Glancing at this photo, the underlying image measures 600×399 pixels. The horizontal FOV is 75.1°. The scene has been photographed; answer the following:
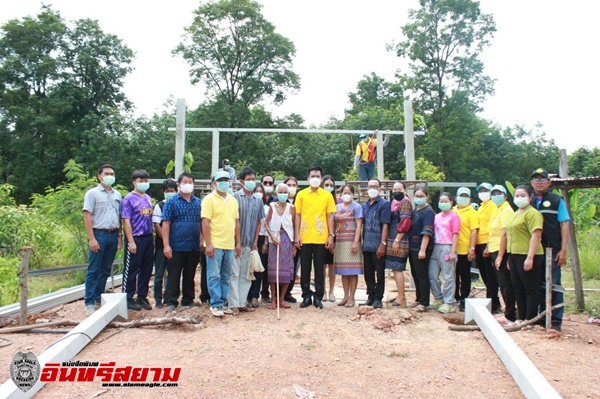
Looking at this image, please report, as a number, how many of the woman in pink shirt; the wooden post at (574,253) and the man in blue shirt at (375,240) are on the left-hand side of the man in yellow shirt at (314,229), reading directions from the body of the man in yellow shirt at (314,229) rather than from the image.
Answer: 3

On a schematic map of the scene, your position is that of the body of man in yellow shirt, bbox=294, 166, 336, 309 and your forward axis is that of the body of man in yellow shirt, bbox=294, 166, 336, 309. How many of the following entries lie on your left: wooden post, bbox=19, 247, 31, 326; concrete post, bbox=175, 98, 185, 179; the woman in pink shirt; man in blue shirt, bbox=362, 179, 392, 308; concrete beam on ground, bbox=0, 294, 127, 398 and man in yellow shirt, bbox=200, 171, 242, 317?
2

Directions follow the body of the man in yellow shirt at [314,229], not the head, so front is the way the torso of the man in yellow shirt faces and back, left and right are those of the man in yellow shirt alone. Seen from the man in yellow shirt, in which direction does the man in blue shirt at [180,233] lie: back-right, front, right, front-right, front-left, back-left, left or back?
right

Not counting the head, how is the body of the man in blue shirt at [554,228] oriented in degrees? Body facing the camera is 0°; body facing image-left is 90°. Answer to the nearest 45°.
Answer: approximately 0°

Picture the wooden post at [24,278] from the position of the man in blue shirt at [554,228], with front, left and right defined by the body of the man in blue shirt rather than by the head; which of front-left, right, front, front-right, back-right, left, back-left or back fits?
front-right

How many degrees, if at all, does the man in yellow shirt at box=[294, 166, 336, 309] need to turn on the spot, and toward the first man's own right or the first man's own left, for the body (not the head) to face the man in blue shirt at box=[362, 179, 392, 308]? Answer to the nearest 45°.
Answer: approximately 90° to the first man's own left

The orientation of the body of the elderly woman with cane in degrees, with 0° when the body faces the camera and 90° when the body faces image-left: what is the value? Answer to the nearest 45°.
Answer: approximately 0°

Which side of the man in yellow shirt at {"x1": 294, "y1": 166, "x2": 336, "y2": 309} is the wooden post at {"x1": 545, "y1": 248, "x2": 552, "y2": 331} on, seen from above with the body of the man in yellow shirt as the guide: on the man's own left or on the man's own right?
on the man's own left
